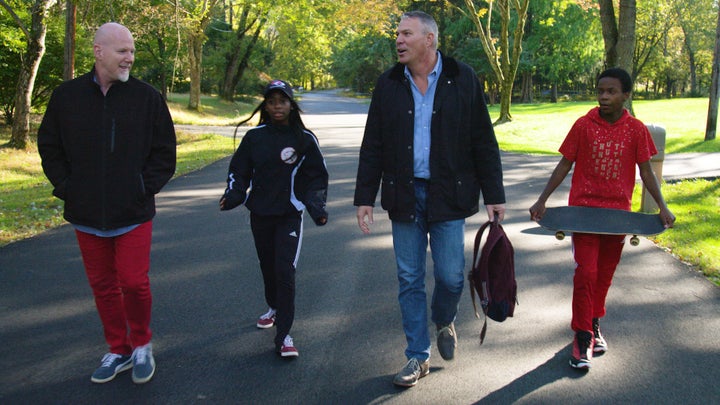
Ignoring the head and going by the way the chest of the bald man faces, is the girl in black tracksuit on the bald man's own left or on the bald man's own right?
on the bald man's own left

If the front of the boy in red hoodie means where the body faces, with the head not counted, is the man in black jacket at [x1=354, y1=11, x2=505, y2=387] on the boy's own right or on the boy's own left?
on the boy's own right

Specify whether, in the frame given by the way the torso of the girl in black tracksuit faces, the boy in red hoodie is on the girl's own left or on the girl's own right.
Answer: on the girl's own left

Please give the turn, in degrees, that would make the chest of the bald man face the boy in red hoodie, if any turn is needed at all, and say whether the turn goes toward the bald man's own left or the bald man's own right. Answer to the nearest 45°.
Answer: approximately 90° to the bald man's own left

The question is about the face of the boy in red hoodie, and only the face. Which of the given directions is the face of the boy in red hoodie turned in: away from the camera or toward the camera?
toward the camera

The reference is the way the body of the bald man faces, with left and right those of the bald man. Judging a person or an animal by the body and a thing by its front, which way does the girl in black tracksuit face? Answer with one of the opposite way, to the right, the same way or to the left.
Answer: the same way

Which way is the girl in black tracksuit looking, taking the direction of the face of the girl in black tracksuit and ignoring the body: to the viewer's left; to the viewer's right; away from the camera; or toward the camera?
toward the camera

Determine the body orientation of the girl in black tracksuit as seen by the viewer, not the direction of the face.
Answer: toward the camera

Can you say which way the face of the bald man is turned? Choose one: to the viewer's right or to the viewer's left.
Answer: to the viewer's right

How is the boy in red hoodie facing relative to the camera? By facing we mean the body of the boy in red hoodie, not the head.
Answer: toward the camera

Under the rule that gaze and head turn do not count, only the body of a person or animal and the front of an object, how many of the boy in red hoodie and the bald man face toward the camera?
2

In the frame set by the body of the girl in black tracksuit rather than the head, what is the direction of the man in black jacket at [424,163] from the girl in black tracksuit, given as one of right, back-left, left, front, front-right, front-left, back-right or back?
front-left

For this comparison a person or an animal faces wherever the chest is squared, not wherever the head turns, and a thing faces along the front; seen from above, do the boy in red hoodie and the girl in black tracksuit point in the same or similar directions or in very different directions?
same or similar directions

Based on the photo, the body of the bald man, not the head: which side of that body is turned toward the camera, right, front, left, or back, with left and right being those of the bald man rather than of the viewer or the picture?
front
